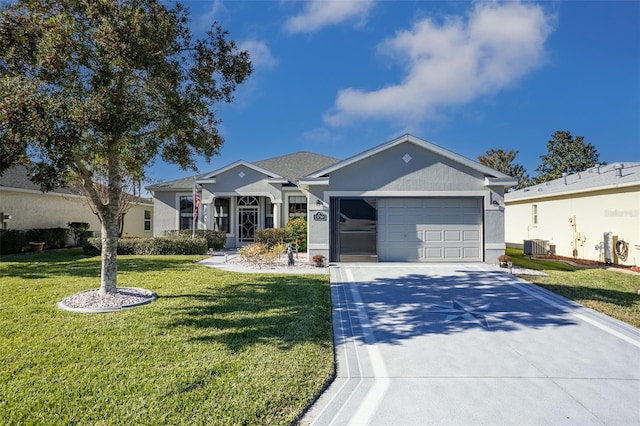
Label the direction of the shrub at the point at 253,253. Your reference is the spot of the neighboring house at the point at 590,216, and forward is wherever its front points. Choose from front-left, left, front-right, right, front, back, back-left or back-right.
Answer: right

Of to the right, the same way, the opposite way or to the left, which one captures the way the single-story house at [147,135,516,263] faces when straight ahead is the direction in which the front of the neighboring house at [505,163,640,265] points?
the same way

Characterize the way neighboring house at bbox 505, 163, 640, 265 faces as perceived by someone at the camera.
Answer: facing the viewer and to the right of the viewer

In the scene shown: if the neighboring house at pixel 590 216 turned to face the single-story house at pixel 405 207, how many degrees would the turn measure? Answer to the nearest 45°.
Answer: approximately 90° to its right

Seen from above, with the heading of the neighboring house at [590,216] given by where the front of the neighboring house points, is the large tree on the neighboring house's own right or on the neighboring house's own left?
on the neighboring house's own right

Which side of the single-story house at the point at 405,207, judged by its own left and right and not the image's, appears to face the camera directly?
front

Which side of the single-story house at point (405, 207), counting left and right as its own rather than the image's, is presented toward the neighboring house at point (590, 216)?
left

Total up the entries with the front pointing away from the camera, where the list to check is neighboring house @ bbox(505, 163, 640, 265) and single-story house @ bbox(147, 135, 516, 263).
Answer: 0

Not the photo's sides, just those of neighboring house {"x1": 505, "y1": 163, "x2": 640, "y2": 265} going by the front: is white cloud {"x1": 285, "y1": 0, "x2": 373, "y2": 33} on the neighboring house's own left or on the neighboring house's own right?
on the neighboring house's own right
